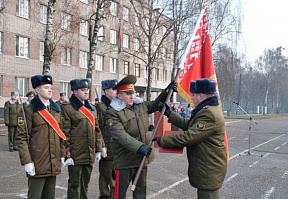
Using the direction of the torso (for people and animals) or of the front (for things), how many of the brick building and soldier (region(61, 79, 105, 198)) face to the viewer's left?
0

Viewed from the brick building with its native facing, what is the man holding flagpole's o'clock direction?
The man holding flagpole is roughly at 1 o'clock from the brick building.

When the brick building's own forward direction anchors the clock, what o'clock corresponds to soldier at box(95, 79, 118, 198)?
The soldier is roughly at 1 o'clock from the brick building.

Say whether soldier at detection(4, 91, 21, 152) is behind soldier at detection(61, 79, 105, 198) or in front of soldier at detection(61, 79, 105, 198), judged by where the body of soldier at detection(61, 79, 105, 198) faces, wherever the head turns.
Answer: behind

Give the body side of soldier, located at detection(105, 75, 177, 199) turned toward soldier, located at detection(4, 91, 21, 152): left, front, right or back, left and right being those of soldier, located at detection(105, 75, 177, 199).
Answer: back

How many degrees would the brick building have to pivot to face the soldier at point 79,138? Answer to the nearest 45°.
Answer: approximately 45° to its right

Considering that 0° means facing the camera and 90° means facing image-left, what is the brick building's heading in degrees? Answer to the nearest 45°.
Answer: approximately 315°
